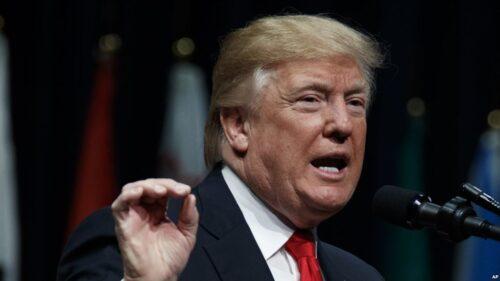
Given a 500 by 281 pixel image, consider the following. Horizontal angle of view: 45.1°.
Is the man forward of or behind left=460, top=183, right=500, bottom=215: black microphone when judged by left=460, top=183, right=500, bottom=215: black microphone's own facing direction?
forward

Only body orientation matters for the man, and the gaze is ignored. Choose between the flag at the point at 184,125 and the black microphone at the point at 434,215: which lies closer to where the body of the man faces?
the black microphone

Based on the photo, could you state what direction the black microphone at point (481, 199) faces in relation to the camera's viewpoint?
facing to the left of the viewer

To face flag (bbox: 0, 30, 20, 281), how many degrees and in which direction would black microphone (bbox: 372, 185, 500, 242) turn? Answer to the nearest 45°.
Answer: approximately 45° to its right

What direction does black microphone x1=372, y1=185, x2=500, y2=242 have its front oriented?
to the viewer's left

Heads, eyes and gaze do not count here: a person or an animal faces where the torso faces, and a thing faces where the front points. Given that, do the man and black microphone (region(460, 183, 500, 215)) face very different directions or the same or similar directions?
very different directions

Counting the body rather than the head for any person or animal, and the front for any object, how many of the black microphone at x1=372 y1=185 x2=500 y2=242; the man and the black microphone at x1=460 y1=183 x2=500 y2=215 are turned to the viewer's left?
2

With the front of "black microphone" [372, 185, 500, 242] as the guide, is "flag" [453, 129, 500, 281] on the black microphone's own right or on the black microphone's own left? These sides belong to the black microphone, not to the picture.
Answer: on the black microphone's own right

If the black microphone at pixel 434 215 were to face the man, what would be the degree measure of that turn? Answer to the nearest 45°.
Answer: approximately 45° to its right

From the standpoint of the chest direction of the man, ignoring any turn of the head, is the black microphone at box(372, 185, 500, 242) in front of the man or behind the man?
in front
